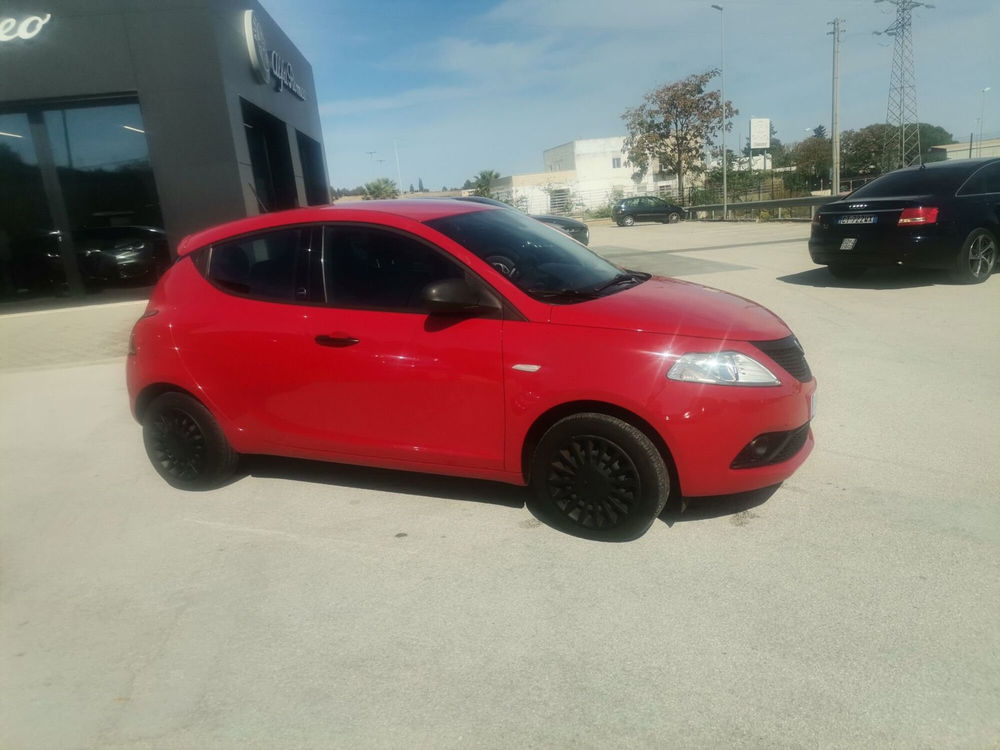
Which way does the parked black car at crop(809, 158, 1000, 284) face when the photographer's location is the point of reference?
facing away from the viewer and to the right of the viewer

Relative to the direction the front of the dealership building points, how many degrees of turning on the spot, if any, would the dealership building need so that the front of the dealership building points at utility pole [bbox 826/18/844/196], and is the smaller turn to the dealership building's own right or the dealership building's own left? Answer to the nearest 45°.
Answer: approximately 90° to the dealership building's own left

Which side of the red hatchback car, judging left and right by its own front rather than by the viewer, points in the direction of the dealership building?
back

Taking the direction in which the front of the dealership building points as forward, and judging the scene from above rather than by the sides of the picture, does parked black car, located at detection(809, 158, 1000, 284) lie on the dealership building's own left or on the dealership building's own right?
on the dealership building's own left

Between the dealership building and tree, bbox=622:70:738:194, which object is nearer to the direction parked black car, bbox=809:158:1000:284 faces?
the tree

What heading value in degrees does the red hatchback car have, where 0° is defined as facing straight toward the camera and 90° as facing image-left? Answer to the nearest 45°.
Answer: approximately 315°

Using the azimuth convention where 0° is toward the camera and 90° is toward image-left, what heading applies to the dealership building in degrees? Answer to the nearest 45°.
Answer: approximately 0°

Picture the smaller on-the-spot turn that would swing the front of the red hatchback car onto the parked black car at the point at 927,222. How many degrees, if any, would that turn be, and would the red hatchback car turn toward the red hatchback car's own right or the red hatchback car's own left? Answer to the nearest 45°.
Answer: approximately 90° to the red hatchback car's own left

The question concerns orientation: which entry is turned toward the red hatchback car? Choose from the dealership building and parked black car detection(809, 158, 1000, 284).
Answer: the dealership building

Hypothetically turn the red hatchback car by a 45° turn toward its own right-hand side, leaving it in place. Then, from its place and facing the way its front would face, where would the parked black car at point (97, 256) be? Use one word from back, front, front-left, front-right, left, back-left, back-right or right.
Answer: back-right

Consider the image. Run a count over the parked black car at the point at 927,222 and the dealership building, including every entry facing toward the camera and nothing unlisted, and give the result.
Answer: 1
